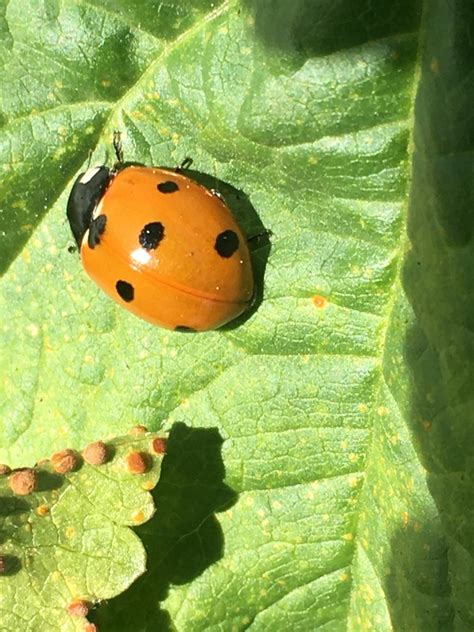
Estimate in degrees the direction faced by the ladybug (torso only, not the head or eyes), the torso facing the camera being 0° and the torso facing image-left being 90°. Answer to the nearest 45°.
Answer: approximately 135°
